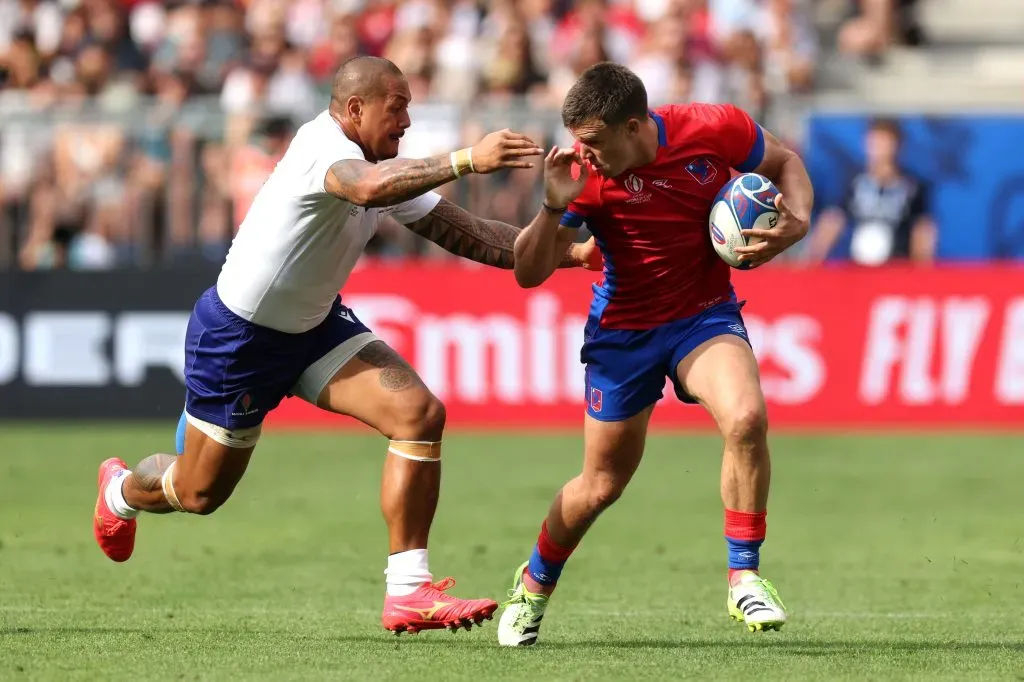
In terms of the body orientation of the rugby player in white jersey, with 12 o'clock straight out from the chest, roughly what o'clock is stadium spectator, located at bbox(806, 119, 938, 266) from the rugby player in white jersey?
The stadium spectator is roughly at 10 o'clock from the rugby player in white jersey.

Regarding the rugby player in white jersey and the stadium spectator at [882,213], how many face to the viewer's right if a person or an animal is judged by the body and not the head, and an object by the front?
1

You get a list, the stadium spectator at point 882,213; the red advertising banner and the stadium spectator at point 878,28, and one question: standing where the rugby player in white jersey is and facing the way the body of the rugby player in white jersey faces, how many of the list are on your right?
0

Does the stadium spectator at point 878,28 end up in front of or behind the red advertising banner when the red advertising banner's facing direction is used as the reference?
behind

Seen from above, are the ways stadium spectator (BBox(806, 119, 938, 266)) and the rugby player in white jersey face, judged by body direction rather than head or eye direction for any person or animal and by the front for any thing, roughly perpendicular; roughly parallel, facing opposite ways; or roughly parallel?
roughly perpendicular

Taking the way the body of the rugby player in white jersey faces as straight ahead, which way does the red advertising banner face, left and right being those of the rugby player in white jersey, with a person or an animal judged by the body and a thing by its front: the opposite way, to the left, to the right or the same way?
to the right

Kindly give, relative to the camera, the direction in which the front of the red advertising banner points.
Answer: facing the viewer

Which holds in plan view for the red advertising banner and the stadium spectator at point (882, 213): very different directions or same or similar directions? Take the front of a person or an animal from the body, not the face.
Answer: same or similar directions

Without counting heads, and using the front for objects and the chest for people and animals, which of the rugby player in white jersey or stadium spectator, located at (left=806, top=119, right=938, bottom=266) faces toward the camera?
the stadium spectator

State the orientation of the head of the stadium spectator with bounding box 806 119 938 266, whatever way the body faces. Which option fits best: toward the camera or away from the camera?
toward the camera

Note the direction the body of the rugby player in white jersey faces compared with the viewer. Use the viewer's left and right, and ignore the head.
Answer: facing to the right of the viewer

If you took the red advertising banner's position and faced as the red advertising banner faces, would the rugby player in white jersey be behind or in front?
in front

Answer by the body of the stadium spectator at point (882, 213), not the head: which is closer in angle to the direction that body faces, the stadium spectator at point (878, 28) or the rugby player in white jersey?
the rugby player in white jersey

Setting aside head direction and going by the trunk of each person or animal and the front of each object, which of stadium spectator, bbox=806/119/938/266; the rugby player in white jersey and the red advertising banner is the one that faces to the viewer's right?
the rugby player in white jersey

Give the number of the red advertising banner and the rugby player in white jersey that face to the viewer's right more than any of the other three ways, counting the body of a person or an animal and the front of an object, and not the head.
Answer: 1

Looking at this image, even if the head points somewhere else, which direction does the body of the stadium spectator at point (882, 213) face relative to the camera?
toward the camera

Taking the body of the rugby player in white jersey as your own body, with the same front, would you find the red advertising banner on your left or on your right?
on your left
